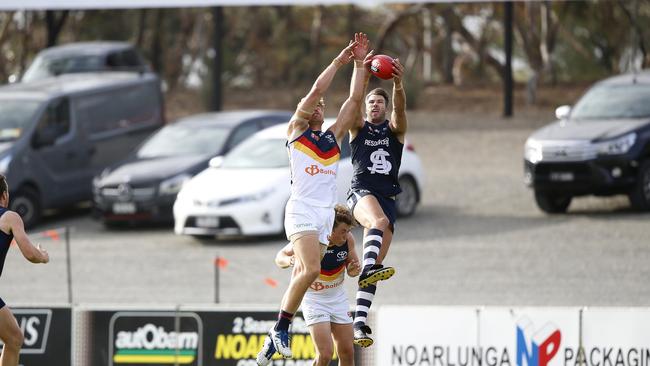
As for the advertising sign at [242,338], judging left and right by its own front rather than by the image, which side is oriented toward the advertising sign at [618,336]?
left

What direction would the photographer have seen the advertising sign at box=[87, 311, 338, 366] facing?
facing the viewer

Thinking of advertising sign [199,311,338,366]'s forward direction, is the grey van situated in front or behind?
behind

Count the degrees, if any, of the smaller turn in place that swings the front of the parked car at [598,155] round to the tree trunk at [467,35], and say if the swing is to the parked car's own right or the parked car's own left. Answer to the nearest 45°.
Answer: approximately 135° to the parked car's own right

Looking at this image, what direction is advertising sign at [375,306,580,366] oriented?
toward the camera

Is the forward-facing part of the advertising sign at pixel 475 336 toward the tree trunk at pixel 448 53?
no

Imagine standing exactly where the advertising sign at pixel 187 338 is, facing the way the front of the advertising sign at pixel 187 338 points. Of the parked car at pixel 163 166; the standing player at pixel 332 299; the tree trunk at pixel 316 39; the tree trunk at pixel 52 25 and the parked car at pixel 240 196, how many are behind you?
4

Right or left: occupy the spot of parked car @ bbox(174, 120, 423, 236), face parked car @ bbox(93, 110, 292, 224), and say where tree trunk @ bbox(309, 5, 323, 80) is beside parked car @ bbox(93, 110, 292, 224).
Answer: right

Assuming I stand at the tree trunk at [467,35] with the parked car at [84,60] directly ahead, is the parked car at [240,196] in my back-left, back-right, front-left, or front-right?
front-left

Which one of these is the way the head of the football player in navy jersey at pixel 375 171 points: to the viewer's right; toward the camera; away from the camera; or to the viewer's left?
toward the camera

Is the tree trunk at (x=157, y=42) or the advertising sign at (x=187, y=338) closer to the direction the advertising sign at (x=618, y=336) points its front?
the advertising sign

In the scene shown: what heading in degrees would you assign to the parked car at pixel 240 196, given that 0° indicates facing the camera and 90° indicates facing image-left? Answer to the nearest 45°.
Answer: approximately 45°

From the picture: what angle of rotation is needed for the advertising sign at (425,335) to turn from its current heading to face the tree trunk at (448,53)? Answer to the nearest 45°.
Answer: approximately 180°
